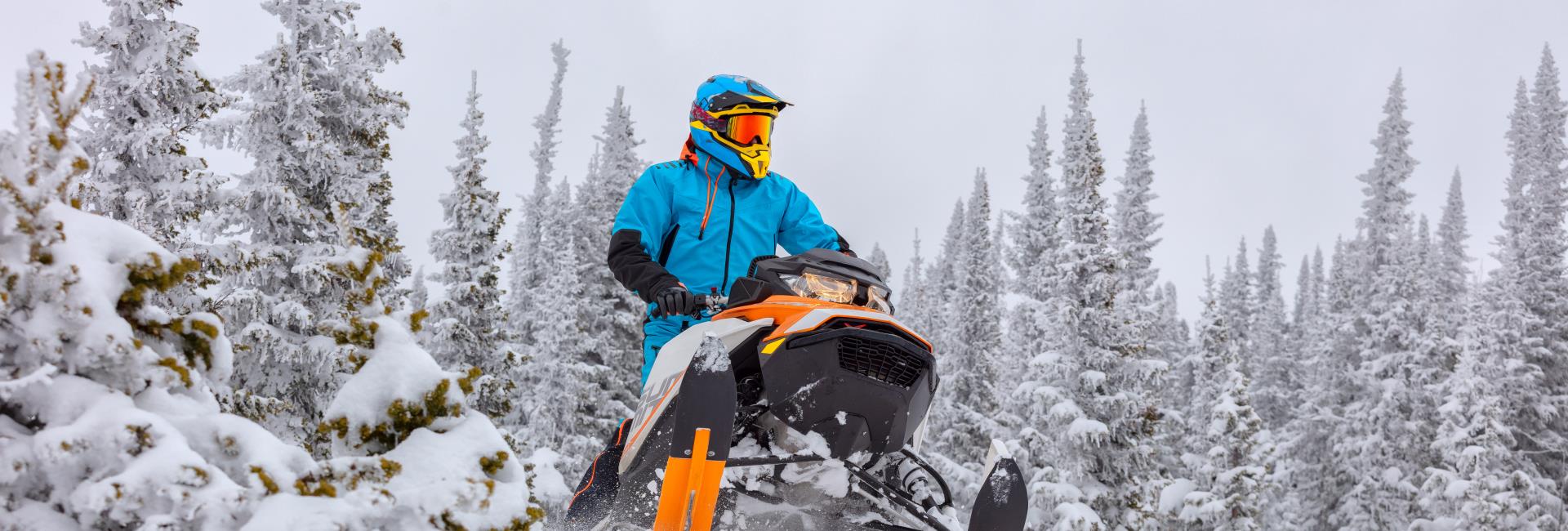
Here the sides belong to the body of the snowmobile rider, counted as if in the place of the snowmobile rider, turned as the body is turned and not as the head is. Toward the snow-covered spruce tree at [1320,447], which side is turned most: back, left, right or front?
left

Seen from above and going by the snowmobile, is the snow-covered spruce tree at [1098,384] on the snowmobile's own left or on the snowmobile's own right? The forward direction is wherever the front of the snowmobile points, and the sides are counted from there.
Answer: on the snowmobile's own left

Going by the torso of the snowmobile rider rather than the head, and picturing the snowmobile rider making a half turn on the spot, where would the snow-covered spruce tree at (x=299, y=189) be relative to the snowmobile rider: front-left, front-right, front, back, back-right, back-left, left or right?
front

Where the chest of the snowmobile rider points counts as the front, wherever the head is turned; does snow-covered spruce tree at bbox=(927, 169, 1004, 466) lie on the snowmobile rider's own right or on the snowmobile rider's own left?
on the snowmobile rider's own left

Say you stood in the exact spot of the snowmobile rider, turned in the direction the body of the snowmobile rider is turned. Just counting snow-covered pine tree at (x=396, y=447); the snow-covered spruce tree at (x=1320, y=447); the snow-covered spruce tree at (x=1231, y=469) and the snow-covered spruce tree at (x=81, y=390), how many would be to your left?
2

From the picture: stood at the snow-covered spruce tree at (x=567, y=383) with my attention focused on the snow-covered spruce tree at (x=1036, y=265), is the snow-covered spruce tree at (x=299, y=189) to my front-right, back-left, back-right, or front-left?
back-right

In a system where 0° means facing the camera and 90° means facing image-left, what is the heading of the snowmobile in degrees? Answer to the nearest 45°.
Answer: approximately 315°

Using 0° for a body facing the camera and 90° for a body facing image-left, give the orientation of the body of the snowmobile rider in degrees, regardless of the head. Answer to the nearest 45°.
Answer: approximately 315°

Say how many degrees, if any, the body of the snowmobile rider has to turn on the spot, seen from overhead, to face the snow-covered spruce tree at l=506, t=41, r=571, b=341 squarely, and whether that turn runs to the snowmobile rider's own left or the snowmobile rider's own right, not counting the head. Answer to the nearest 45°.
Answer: approximately 135° to the snowmobile rider's own left

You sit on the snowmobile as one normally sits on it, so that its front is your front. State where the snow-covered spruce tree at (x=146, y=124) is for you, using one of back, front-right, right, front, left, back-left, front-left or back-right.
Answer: back

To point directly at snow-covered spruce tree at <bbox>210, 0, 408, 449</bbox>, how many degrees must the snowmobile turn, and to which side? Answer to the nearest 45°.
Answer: approximately 180°
